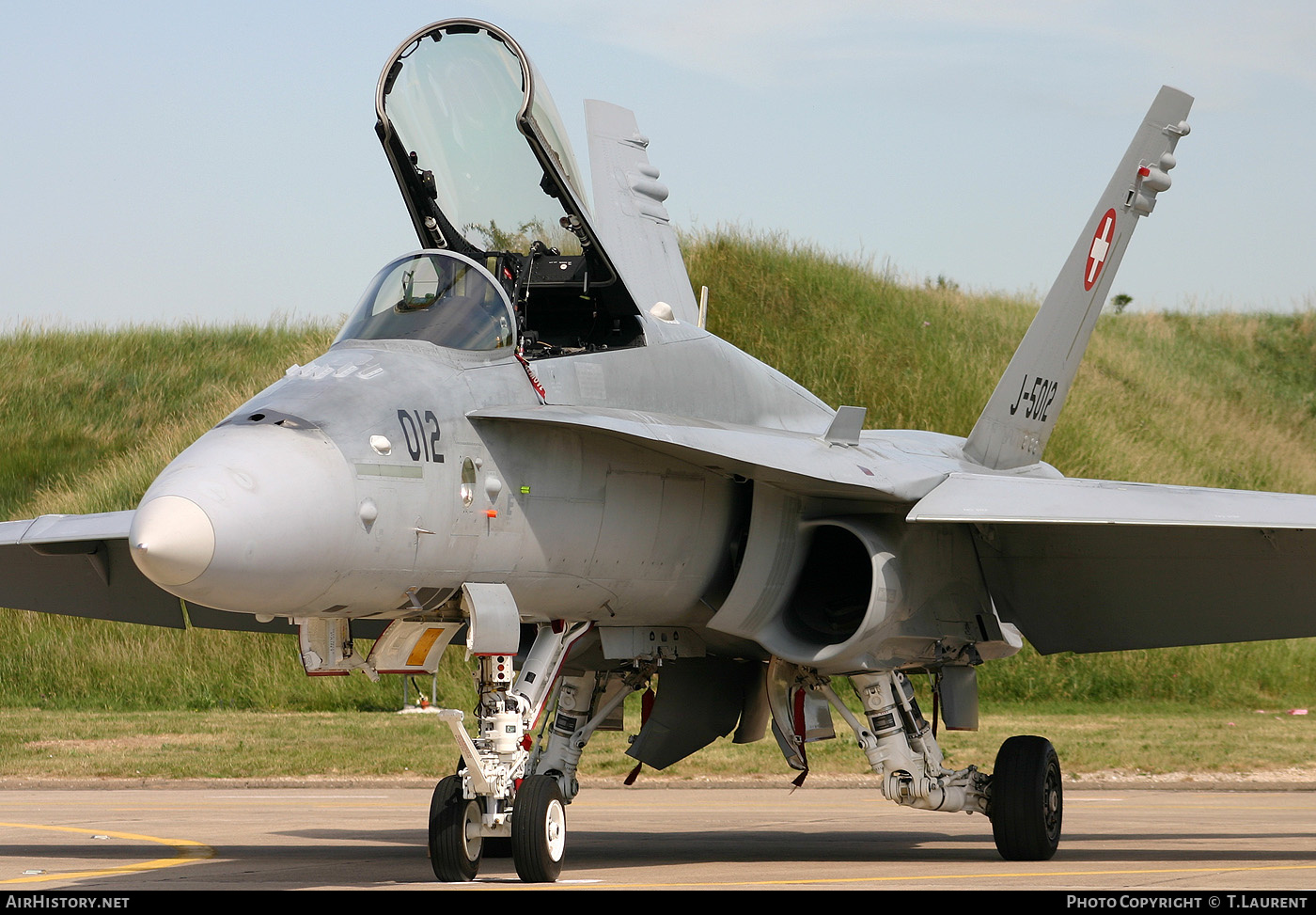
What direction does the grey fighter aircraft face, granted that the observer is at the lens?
facing the viewer and to the left of the viewer
